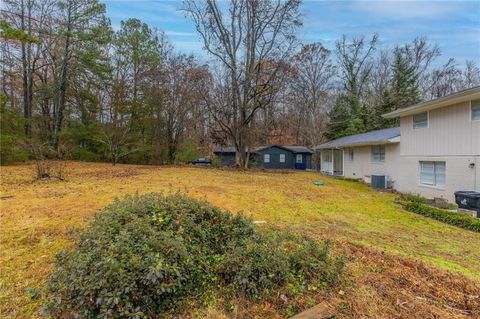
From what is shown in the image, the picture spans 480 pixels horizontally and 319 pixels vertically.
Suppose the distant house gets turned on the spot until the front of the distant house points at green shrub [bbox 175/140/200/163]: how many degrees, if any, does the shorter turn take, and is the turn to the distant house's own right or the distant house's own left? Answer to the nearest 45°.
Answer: approximately 45° to the distant house's own right

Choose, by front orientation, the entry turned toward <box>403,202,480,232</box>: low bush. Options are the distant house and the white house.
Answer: the distant house

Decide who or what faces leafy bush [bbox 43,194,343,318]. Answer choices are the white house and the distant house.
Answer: the distant house

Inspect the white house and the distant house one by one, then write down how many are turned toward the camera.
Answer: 1

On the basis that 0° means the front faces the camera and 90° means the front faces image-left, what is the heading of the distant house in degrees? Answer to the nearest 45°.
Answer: approximately 0°

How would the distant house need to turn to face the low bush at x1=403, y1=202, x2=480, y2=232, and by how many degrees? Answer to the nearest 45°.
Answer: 0° — it already faces it

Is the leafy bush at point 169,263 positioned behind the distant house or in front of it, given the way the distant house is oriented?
in front

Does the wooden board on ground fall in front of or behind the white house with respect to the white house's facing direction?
behind

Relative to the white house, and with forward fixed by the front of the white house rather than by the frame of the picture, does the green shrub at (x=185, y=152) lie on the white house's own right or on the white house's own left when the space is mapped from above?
on the white house's own left

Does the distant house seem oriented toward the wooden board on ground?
yes
